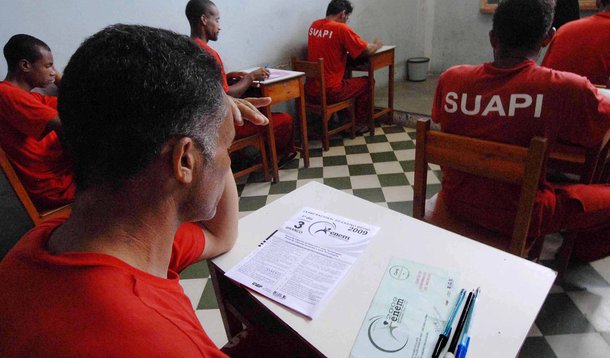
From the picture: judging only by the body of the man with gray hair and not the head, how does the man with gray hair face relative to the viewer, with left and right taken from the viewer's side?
facing away from the viewer and to the right of the viewer

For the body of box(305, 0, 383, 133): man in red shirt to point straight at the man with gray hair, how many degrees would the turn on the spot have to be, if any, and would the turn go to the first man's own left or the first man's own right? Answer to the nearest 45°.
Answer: approximately 135° to the first man's own right

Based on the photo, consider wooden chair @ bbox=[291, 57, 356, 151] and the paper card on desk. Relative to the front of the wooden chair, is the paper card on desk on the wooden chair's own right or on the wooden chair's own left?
on the wooden chair's own right

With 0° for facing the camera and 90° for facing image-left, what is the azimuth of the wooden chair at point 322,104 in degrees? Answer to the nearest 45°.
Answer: approximately 225°

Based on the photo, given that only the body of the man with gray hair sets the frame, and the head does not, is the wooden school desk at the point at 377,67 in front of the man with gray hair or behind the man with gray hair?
in front

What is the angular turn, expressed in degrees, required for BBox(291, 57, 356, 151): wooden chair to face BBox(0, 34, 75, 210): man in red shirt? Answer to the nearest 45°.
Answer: approximately 180°

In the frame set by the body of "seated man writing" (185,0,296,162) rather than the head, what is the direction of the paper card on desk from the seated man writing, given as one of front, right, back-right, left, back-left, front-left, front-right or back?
right

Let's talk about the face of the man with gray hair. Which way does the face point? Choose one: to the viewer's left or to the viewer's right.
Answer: to the viewer's right

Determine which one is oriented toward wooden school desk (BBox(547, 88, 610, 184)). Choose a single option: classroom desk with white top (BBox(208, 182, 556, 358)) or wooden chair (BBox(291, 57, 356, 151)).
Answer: the classroom desk with white top

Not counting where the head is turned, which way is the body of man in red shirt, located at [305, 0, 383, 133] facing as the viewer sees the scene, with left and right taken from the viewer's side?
facing away from the viewer and to the right of the viewer

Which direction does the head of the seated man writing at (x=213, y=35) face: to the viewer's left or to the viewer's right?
to the viewer's right

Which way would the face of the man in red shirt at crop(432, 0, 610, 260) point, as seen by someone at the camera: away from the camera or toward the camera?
away from the camera

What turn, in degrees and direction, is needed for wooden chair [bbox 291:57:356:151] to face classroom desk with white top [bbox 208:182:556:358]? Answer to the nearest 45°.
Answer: approximately 135° to its right

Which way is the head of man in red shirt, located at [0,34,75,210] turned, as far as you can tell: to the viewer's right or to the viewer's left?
to the viewer's right

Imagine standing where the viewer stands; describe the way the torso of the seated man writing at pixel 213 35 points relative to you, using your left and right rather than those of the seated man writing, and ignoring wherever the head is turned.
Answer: facing to the right of the viewer

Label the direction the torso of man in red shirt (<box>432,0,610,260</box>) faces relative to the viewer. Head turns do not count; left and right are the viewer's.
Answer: facing away from the viewer and to the right of the viewer
